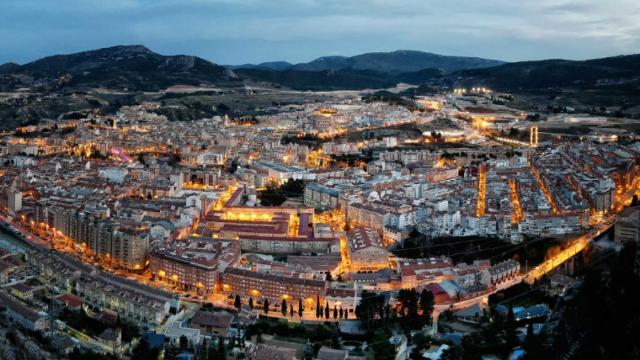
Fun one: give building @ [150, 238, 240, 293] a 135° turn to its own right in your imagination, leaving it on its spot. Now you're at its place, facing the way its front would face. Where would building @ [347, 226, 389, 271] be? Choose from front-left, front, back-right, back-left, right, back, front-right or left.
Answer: right

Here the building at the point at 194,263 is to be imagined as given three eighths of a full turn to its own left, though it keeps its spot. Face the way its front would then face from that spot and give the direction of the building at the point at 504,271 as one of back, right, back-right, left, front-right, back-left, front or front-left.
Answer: front

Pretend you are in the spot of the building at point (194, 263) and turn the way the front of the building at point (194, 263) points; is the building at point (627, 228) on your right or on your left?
on your left

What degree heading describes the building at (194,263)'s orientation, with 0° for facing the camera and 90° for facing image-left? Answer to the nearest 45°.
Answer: approximately 45°

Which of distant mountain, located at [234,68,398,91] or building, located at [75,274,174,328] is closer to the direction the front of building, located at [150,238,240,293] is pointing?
the building

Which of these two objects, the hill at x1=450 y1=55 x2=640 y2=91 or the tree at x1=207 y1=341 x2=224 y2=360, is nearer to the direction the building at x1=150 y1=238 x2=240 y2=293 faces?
the tree

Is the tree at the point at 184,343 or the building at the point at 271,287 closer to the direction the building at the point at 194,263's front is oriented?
the tree

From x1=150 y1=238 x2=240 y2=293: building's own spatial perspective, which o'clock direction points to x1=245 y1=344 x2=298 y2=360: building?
x1=245 y1=344 x2=298 y2=360: building is roughly at 10 o'clock from x1=150 y1=238 x2=240 y2=293: building.

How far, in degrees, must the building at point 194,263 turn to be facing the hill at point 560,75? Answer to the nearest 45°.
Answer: approximately 180°

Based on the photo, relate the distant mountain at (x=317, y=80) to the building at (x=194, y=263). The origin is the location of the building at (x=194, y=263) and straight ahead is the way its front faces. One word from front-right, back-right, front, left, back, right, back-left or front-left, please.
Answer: back-right

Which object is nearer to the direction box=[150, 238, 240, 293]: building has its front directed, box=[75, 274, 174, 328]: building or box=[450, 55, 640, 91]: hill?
the building
